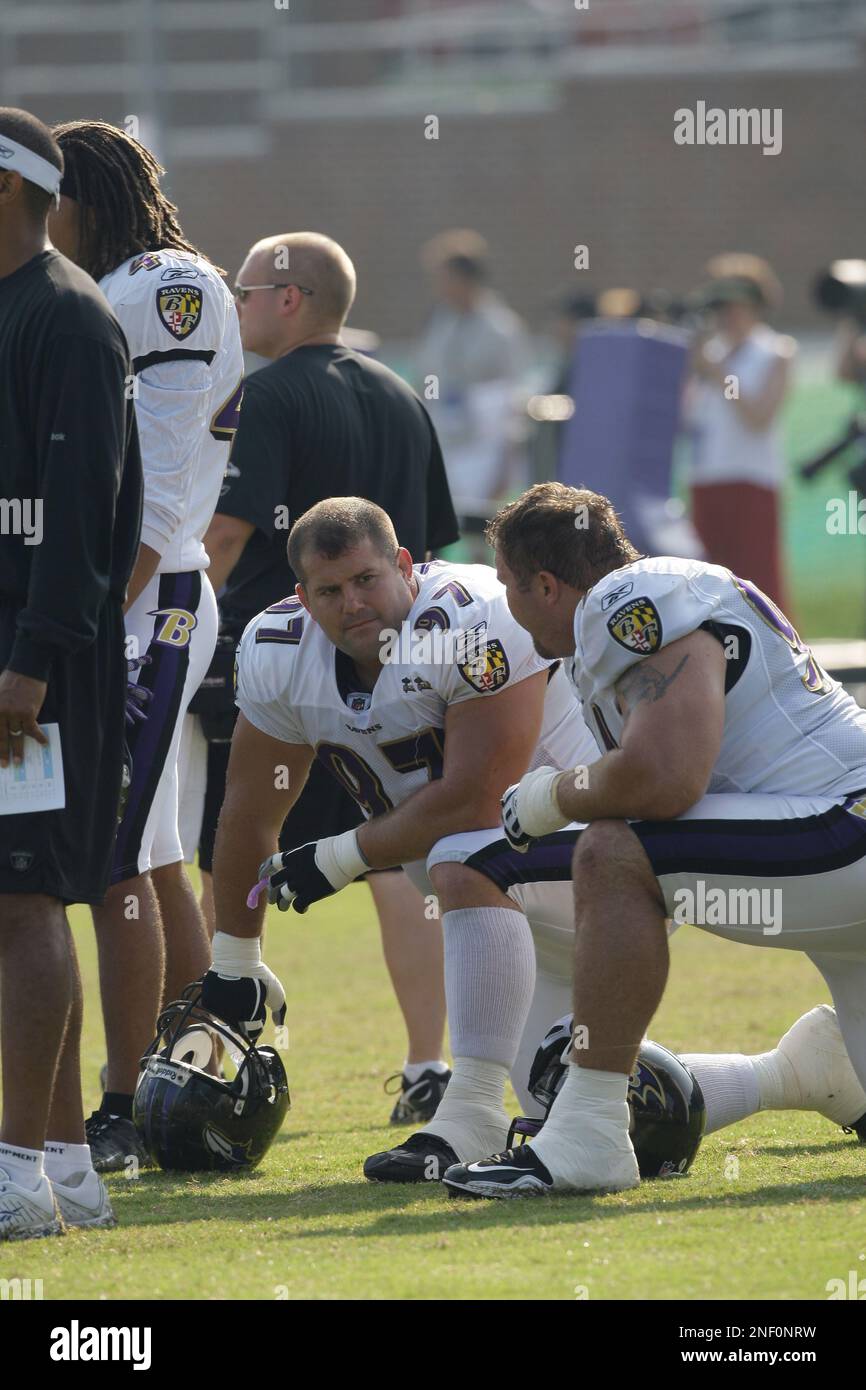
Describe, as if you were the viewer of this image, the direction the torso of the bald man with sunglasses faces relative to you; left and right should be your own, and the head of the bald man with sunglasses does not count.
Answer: facing away from the viewer and to the left of the viewer

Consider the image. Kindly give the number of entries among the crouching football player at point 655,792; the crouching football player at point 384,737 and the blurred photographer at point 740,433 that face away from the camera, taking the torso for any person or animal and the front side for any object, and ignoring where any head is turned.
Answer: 0

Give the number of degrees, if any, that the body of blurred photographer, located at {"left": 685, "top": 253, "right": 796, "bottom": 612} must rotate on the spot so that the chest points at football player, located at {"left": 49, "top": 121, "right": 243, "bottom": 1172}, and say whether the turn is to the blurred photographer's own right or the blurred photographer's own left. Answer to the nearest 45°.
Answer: approximately 45° to the blurred photographer's own left

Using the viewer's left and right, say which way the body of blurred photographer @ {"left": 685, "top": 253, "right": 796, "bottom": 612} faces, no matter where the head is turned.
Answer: facing the viewer and to the left of the viewer

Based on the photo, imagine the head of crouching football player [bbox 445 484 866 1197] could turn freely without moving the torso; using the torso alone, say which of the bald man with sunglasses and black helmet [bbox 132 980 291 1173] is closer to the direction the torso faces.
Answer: the black helmet

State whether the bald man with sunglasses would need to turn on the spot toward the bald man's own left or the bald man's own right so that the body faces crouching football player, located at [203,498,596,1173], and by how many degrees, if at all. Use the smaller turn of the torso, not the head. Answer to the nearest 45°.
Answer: approximately 135° to the bald man's own left

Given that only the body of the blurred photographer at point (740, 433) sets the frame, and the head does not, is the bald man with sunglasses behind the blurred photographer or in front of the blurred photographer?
in front

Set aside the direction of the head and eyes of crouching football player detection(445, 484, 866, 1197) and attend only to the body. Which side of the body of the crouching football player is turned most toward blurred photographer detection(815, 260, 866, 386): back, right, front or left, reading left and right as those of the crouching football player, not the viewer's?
right

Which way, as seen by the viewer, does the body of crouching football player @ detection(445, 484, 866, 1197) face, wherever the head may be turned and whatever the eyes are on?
to the viewer's left

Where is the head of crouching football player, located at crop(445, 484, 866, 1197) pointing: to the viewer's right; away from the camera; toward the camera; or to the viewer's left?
to the viewer's left
